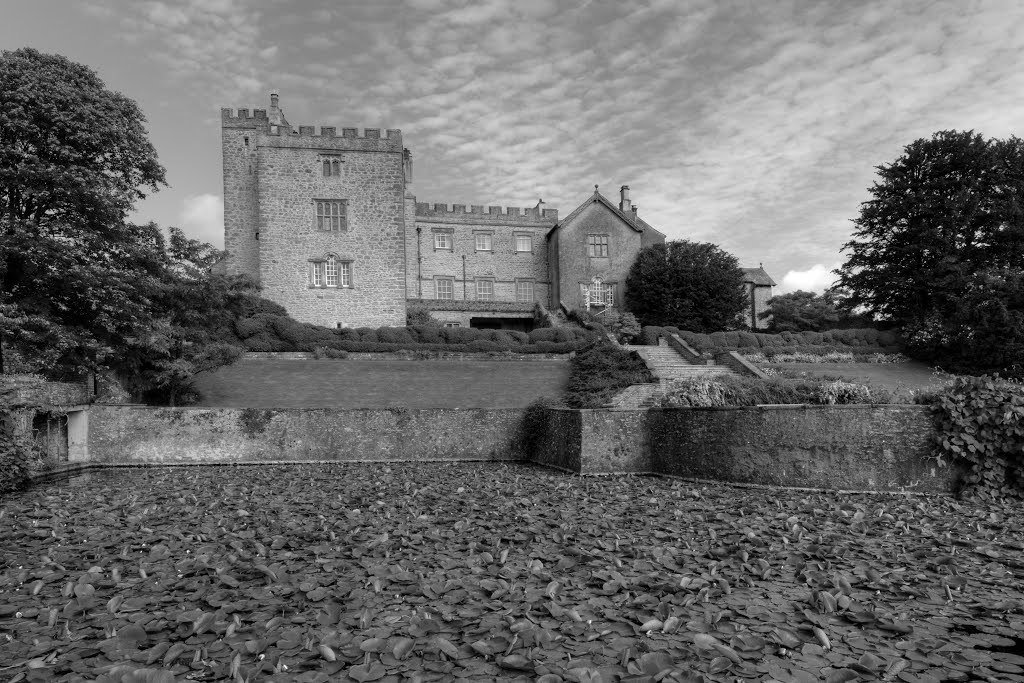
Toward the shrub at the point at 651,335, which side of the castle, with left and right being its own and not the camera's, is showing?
left

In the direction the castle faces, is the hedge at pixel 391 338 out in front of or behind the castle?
in front

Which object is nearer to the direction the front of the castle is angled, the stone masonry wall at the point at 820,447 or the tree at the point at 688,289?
the stone masonry wall

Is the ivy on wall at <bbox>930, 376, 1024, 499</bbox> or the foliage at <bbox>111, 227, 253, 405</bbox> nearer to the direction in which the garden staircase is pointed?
the ivy on wall

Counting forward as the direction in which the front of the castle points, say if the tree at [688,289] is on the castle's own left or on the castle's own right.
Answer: on the castle's own left

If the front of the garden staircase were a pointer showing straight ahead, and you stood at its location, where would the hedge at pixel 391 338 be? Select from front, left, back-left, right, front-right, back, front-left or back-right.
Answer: right

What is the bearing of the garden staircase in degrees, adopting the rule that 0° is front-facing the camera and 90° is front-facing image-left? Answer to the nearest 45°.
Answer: approximately 0°

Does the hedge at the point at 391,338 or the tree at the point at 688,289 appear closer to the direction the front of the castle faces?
the hedge

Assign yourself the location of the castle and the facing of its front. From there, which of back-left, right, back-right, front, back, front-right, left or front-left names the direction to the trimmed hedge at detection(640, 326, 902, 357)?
left

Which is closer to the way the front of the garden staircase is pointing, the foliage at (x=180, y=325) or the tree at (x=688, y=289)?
the foliage

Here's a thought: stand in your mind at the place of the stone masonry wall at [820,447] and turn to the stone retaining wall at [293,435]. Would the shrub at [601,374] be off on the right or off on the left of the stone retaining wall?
right
